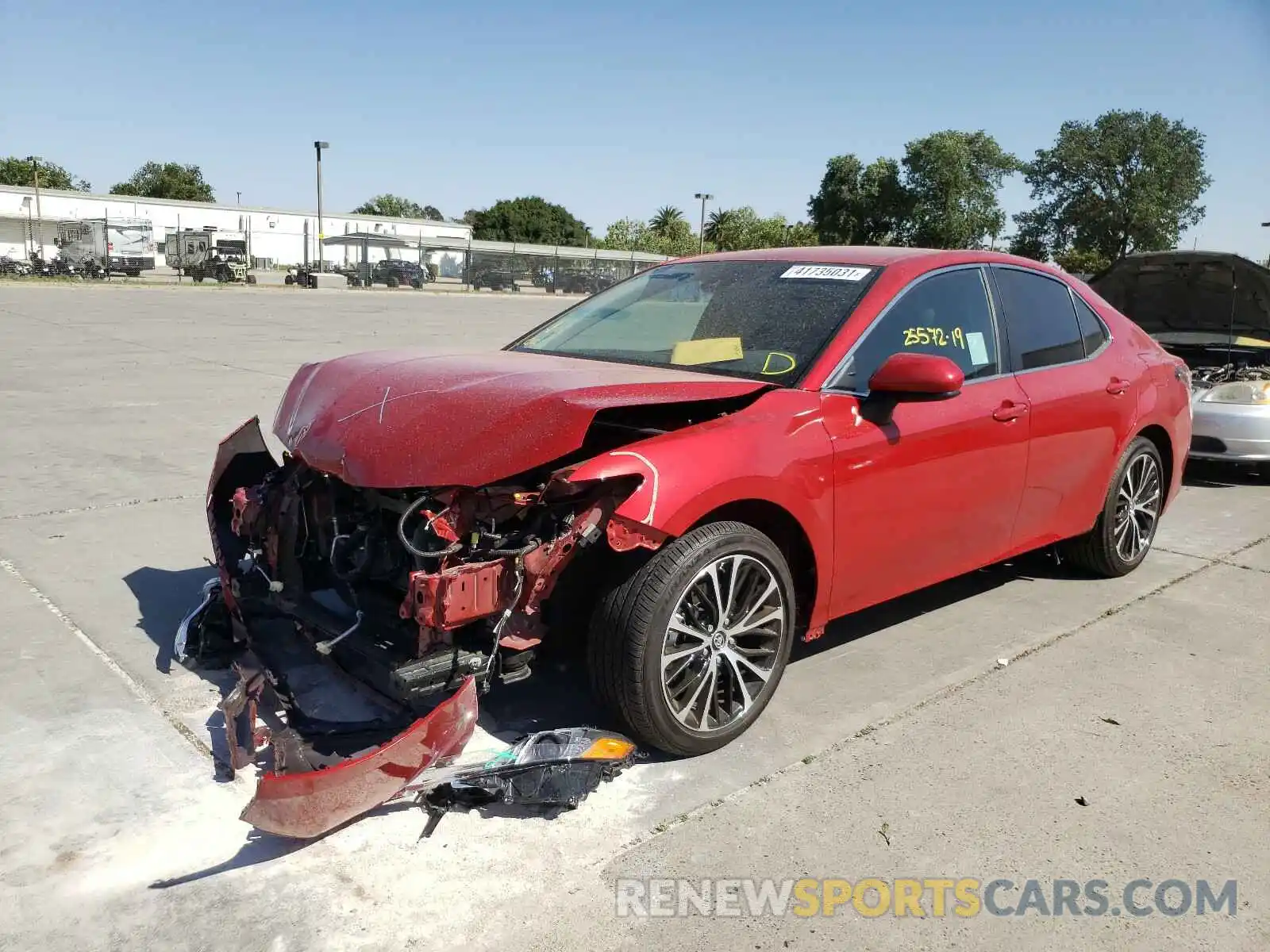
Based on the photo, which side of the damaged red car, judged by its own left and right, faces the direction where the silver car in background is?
back

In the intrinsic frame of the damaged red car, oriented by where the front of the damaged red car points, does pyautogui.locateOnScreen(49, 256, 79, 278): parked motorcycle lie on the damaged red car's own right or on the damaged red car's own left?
on the damaged red car's own right

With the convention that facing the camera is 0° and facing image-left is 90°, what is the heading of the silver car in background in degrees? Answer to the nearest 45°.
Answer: approximately 45°

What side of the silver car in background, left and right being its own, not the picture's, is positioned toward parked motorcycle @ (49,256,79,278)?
right

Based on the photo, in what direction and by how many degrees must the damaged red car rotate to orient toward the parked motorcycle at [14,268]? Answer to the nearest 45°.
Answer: approximately 90° to its right

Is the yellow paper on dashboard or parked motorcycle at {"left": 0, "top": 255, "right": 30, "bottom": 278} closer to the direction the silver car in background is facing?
the yellow paper on dashboard

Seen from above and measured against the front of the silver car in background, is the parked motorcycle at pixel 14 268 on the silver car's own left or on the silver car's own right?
on the silver car's own right
